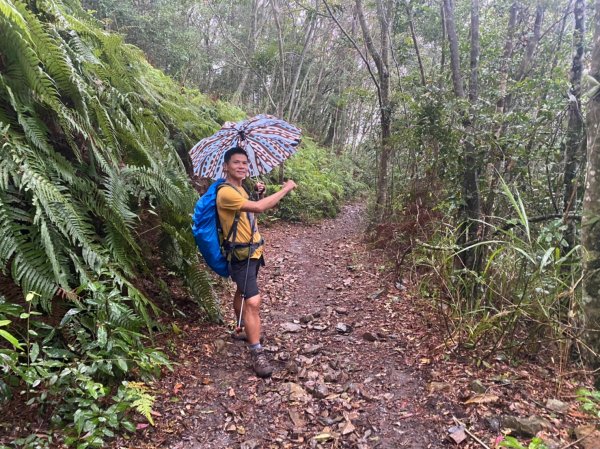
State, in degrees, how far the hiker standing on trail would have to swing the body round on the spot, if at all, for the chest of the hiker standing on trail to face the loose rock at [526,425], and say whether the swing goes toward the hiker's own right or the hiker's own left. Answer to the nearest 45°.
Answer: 0° — they already face it

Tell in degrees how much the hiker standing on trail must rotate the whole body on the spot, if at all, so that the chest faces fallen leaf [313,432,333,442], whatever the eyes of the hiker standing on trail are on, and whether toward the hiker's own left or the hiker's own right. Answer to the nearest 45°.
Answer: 0° — they already face it

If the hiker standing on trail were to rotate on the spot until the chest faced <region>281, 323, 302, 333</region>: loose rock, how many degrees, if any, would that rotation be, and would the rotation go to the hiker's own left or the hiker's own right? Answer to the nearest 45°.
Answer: approximately 90° to the hiker's own left

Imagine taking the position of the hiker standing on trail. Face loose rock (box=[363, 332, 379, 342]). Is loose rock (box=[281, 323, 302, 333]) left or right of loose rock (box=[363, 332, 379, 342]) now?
left

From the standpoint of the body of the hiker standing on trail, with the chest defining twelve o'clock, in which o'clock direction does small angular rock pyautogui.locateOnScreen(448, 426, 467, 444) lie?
The small angular rock is roughly at 12 o'clock from the hiker standing on trail.

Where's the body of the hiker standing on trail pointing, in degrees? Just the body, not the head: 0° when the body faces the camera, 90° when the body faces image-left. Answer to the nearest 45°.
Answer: approximately 315°

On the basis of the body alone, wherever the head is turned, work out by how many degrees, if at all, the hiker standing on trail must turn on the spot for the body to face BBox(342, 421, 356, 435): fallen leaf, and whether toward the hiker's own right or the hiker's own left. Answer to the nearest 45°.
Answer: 0° — they already face it

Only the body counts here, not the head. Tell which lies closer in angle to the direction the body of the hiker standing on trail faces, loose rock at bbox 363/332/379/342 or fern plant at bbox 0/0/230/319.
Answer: the loose rock
